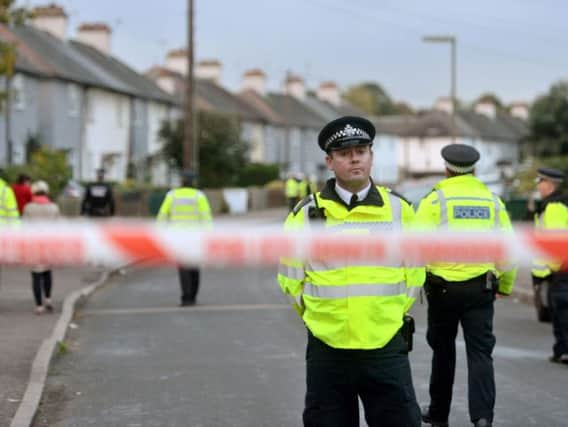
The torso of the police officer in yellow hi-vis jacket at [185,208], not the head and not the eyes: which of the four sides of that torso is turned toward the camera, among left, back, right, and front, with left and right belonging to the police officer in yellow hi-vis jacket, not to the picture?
back

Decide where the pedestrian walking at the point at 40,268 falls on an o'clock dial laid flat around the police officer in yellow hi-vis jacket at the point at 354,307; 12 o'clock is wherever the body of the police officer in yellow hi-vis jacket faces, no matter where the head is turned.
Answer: The pedestrian walking is roughly at 5 o'clock from the police officer in yellow hi-vis jacket.

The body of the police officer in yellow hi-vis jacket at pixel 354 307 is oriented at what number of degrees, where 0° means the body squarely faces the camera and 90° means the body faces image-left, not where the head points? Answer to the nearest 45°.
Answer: approximately 0°

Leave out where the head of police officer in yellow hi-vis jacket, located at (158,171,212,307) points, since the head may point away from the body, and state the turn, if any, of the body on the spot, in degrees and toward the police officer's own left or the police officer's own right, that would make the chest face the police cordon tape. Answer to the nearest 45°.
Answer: approximately 180°

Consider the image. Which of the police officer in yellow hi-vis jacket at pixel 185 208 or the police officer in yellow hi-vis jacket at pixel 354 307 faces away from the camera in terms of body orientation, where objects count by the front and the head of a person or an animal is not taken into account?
the police officer in yellow hi-vis jacket at pixel 185 208
